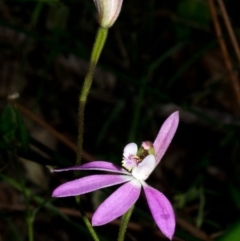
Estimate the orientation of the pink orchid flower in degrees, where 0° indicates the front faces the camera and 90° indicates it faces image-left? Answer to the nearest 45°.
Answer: approximately 45°
